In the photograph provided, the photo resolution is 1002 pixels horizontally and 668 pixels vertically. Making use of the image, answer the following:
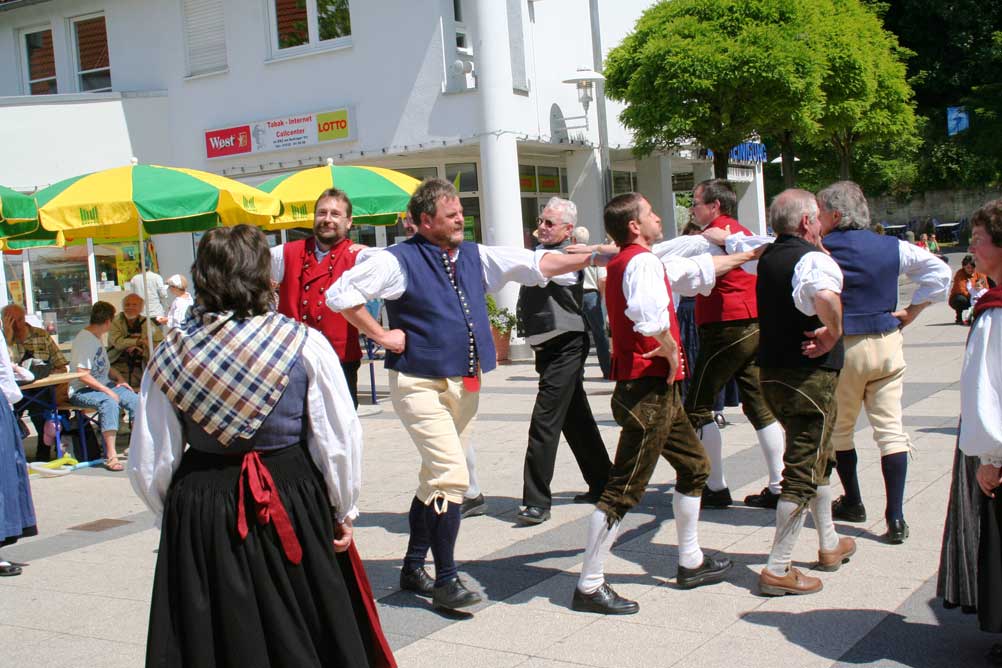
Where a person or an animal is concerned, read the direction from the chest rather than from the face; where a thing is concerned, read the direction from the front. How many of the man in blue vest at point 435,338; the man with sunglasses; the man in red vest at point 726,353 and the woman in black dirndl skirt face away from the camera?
1

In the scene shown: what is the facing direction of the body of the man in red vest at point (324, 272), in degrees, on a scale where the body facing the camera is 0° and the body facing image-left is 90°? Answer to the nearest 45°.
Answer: approximately 0°

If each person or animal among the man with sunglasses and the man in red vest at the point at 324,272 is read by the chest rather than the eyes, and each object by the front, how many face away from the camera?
0

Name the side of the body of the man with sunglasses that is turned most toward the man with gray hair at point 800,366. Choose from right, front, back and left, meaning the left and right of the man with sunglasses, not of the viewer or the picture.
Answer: left

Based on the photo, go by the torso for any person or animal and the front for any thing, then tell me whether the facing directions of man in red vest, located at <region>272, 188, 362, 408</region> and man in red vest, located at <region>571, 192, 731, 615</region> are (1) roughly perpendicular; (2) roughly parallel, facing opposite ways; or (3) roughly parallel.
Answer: roughly perpendicular

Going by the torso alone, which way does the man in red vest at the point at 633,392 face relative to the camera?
to the viewer's right

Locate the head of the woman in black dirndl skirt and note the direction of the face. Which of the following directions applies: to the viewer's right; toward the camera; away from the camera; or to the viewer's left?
away from the camera

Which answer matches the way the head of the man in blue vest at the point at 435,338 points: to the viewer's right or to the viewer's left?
to the viewer's right

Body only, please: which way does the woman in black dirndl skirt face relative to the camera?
away from the camera

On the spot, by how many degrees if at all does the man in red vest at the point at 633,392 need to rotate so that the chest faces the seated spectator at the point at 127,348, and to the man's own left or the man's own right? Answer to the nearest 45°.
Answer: approximately 135° to the man's own left
